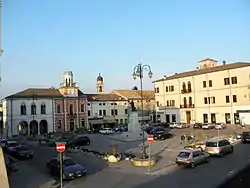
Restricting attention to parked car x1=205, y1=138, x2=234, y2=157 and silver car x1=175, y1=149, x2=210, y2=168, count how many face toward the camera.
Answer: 0
